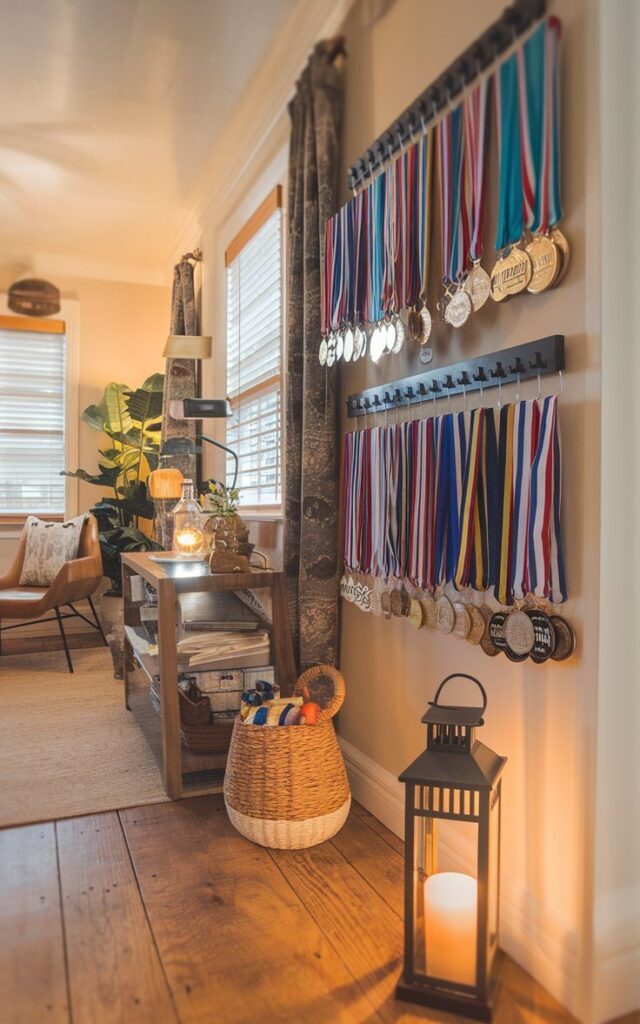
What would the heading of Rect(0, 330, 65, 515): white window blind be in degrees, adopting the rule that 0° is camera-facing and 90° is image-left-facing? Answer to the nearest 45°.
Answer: approximately 0°

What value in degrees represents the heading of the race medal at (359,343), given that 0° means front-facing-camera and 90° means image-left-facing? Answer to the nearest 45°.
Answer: approximately 45°

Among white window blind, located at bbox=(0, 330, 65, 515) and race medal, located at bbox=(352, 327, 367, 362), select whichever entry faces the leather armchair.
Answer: the white window blind

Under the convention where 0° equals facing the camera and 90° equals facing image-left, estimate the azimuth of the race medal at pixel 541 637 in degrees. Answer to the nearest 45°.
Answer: approximately 45°

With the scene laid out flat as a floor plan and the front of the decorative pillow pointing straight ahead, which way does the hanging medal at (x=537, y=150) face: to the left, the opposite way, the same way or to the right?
to the right

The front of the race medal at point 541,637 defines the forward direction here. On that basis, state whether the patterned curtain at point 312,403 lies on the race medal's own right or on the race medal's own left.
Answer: on the race medal's own right

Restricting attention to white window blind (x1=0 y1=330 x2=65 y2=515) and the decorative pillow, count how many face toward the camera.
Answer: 2

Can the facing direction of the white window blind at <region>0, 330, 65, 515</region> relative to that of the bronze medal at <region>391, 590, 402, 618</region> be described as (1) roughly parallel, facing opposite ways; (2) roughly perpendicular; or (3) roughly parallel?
roughly perpendicular
